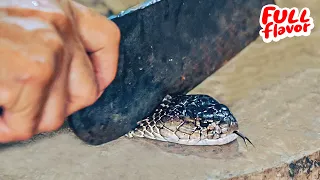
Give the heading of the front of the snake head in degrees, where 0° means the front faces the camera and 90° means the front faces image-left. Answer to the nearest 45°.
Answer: approximately 270°
